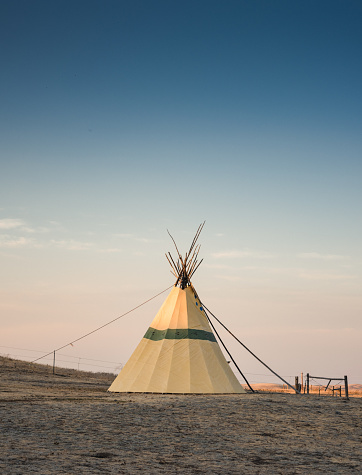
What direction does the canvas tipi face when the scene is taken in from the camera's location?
facing away from the viewer and to the right of the viewer
